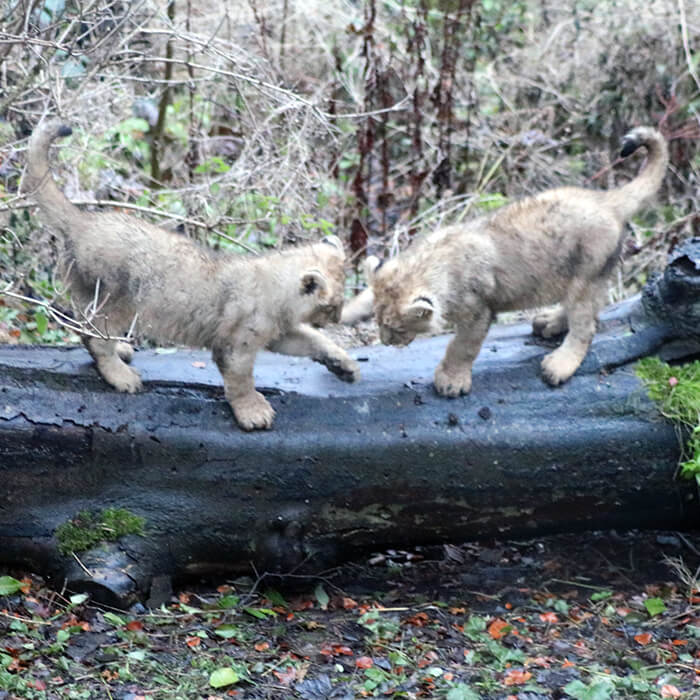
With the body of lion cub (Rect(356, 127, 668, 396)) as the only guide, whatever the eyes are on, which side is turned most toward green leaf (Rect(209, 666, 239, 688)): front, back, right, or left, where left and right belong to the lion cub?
left

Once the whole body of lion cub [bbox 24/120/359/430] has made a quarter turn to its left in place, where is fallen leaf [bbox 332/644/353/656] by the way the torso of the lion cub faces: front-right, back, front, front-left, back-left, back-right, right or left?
back-right

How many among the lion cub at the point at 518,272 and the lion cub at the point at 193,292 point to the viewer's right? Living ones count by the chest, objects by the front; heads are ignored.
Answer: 1

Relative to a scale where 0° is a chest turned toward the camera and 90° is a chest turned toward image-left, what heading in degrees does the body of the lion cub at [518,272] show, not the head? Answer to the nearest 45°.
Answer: approximately 90°

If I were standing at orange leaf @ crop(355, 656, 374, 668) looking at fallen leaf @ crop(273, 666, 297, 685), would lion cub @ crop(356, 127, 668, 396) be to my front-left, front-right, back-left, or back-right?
back-right

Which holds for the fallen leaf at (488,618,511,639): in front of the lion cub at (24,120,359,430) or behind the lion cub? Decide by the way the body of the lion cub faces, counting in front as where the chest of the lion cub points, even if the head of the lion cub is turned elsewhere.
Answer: in front

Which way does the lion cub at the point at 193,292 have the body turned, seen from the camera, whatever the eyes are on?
to the viewer's right

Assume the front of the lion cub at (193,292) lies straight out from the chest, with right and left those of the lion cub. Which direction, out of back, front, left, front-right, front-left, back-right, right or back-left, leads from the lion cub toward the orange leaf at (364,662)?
front-right

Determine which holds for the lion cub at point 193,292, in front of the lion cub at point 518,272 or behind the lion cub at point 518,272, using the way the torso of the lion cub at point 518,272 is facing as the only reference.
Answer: in front

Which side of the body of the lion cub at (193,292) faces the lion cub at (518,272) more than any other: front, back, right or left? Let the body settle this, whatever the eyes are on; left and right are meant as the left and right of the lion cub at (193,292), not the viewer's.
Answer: front

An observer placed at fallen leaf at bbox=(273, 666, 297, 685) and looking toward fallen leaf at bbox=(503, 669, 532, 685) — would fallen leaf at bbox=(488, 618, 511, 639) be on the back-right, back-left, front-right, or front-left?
front-left

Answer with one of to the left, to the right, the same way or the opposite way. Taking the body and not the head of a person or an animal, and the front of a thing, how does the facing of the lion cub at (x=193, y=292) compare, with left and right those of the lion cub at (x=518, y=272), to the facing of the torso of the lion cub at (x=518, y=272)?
the opposite way
